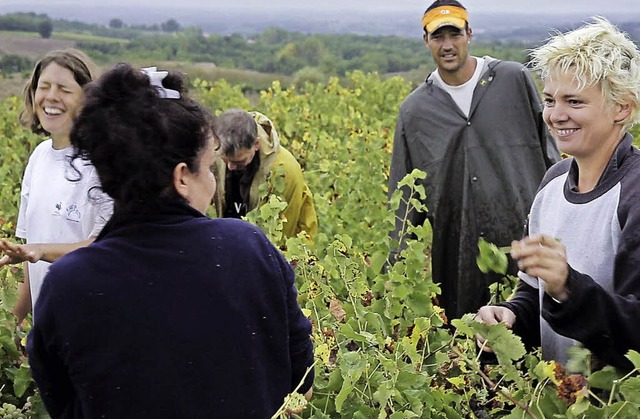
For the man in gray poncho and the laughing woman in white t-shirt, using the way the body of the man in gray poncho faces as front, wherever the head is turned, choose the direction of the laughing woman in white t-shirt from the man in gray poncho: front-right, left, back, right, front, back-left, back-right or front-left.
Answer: front-right

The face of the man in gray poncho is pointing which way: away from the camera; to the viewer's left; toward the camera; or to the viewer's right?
toward the camera

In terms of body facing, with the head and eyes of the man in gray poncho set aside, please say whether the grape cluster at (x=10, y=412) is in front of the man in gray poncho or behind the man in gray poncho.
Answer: in front

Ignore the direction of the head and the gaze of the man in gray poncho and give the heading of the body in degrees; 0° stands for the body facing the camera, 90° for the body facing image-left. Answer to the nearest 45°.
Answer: approximately 0°

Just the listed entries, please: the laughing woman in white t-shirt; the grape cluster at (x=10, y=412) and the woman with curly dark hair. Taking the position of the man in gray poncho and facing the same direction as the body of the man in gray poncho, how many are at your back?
0

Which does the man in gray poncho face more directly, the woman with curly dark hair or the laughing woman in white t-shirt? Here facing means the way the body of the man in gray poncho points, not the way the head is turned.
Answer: the woman with curly dark hair

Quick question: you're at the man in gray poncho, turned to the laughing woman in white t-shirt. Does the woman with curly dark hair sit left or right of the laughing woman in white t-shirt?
left

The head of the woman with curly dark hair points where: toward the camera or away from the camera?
away from the camera

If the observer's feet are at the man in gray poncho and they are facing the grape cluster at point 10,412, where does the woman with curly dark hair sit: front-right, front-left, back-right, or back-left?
front-left

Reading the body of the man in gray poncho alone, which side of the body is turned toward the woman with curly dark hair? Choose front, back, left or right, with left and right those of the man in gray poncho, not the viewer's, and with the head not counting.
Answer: front
